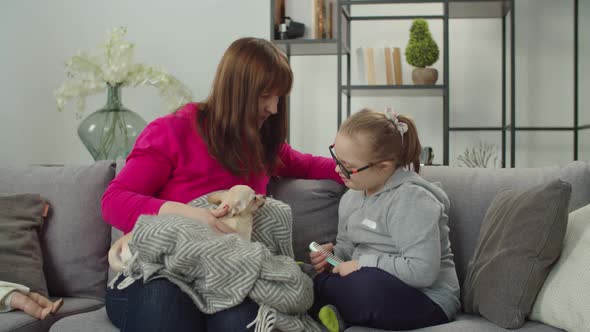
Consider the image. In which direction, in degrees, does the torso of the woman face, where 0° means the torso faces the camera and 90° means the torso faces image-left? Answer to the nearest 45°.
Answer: approximately 315°

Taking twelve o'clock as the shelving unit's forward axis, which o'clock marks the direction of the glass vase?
The glass vase is roughly at 2 o'clock from the shelving unit.

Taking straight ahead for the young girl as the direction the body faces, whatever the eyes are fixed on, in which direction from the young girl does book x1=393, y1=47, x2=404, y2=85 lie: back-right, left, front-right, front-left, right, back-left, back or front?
back-right

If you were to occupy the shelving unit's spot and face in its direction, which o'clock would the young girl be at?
The young girl is roughly at 12 o'clock from the shelving unit.

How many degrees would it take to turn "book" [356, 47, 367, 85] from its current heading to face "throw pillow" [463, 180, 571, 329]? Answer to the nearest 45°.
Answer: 0° — it already faces it

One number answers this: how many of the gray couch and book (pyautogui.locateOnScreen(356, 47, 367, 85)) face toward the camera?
2

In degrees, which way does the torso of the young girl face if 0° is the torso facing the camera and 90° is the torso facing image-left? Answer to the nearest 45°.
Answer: approximately 45°

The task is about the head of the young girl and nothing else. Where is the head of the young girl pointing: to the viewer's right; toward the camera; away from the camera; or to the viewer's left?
to the viewer's left

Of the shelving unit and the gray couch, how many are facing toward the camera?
2

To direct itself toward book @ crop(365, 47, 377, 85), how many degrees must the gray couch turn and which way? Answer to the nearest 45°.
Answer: approximately 135° to its left
